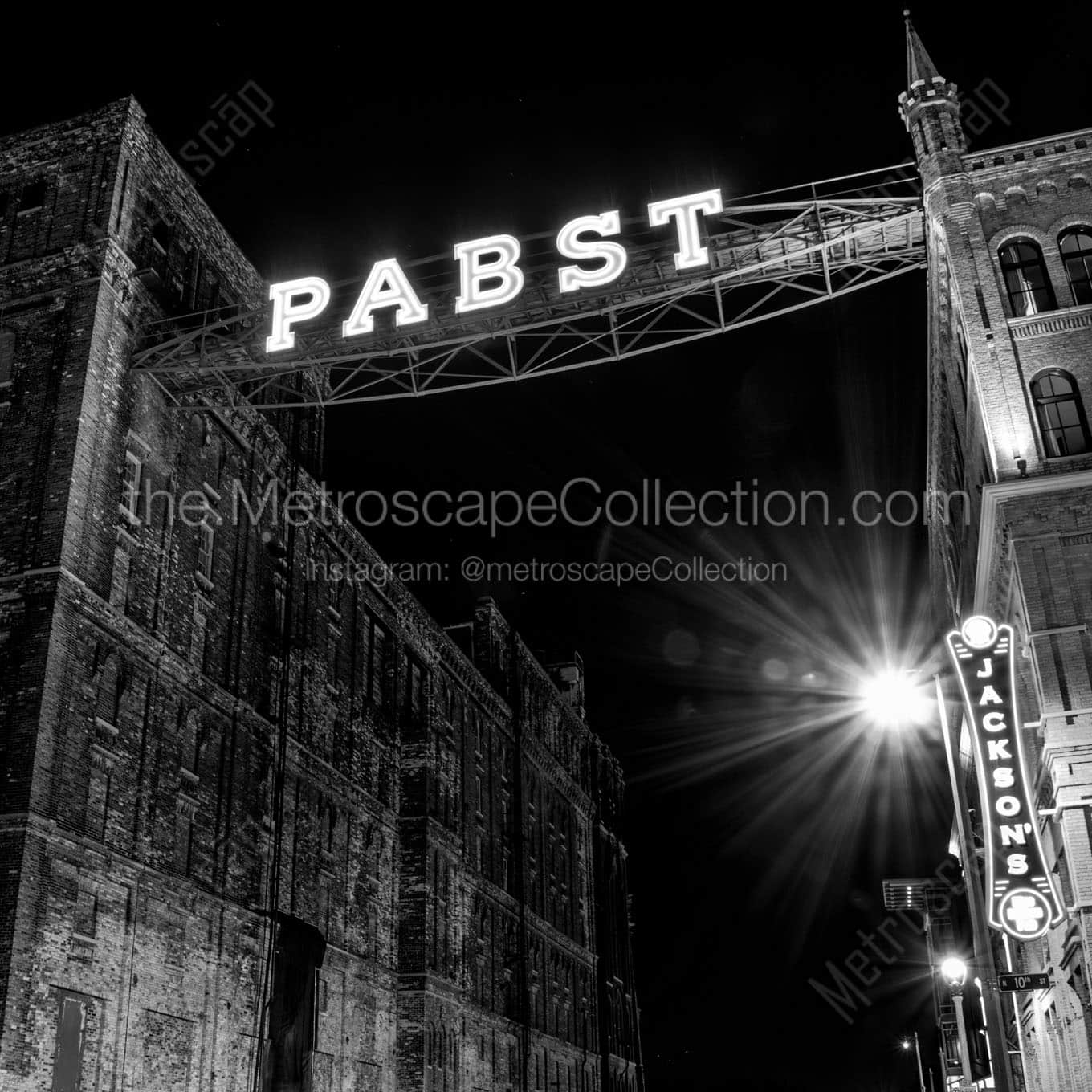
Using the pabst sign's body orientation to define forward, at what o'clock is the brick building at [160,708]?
The brick building is roughly at 4 o'clock from the pabst sign.

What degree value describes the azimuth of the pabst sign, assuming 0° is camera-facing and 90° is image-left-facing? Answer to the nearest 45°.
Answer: approximately 0°

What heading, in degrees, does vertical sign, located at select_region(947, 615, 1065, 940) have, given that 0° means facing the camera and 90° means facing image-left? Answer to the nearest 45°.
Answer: approximately 0°

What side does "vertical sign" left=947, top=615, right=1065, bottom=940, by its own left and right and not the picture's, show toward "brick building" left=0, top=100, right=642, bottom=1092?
right
